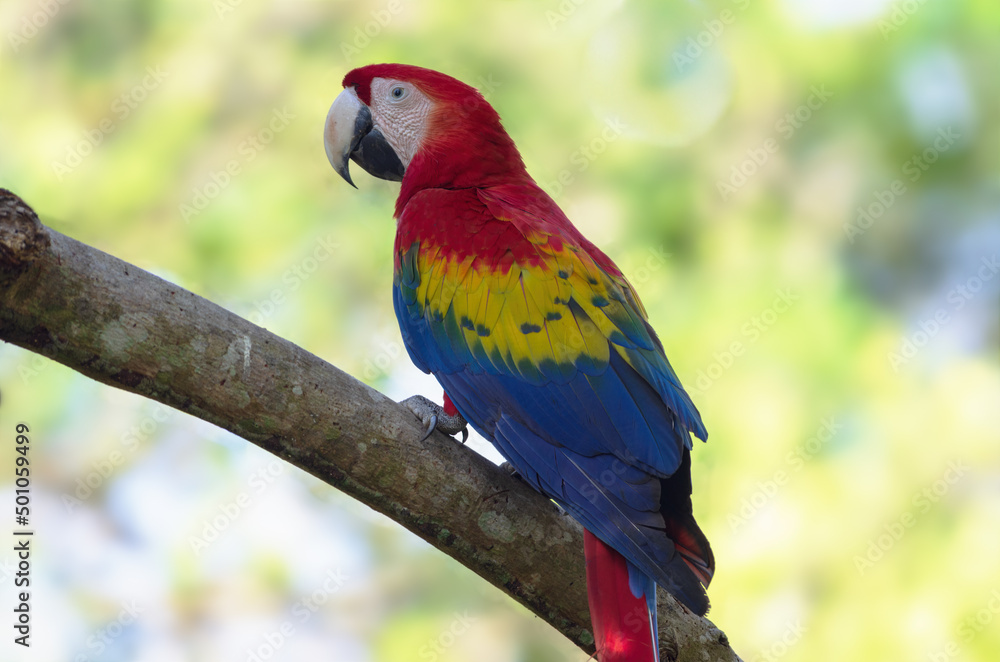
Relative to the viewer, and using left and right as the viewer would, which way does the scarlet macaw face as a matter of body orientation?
facing away from the viewer and to the left of the viewer
